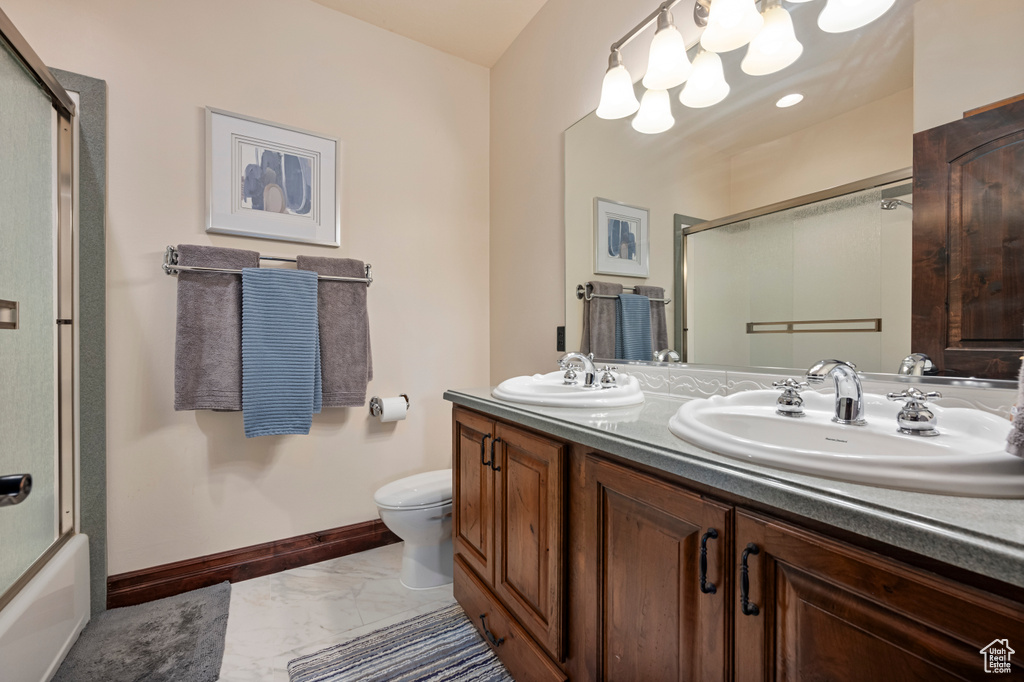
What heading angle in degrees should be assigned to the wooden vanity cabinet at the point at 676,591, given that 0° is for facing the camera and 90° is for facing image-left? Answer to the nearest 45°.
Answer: approximately 45°

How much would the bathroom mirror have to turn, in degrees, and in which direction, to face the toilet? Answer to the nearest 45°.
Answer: approximately 45° to its right

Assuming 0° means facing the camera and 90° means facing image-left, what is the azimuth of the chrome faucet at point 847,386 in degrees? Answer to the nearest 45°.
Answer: approximately 45°

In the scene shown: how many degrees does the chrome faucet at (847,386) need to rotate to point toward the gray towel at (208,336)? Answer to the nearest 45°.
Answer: approximately 45° to its right
